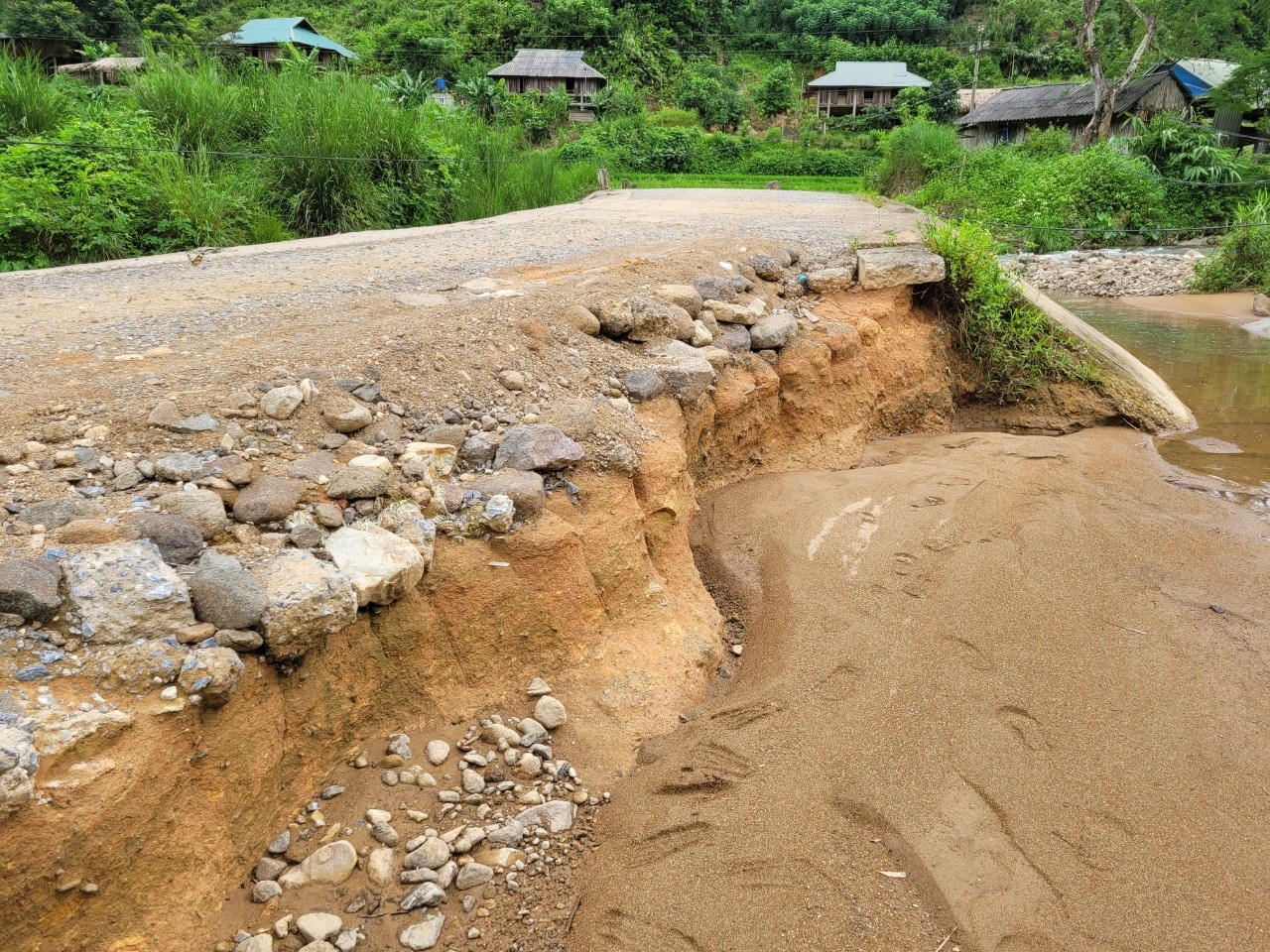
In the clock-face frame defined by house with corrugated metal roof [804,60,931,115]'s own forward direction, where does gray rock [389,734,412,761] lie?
The gray rock is roughly at 12 o'clock from the house with corrugated metal roof.

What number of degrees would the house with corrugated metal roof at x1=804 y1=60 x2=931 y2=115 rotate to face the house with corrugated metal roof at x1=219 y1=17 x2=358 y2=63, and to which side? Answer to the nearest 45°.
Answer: approximately 45° to its right

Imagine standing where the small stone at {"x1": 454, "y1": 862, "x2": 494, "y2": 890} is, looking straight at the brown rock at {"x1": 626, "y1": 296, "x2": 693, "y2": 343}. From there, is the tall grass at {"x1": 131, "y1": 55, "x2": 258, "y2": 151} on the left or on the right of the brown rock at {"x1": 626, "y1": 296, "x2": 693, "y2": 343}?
left

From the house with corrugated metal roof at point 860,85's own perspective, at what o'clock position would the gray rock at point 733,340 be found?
The gray rock is roughly at 12 o'clock from the house with corrugated metal roof.

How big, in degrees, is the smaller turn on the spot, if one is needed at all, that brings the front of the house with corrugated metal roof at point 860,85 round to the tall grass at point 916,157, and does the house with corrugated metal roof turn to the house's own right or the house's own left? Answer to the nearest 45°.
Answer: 0° — it already faces it

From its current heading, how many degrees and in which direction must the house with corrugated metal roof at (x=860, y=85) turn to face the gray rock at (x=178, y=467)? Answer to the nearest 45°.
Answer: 0° — it already faces it

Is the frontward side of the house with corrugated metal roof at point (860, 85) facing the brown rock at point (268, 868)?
yes

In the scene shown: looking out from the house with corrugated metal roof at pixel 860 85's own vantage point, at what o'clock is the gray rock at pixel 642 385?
The gray rock is roughly at 12 o'clock from the house with corrugated metal roof.

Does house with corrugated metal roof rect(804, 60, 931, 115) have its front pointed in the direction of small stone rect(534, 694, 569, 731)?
yes

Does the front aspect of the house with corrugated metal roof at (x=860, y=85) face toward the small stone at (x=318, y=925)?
yes

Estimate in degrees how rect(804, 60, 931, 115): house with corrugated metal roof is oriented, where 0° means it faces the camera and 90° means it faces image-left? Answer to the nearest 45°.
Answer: approximately 0°
